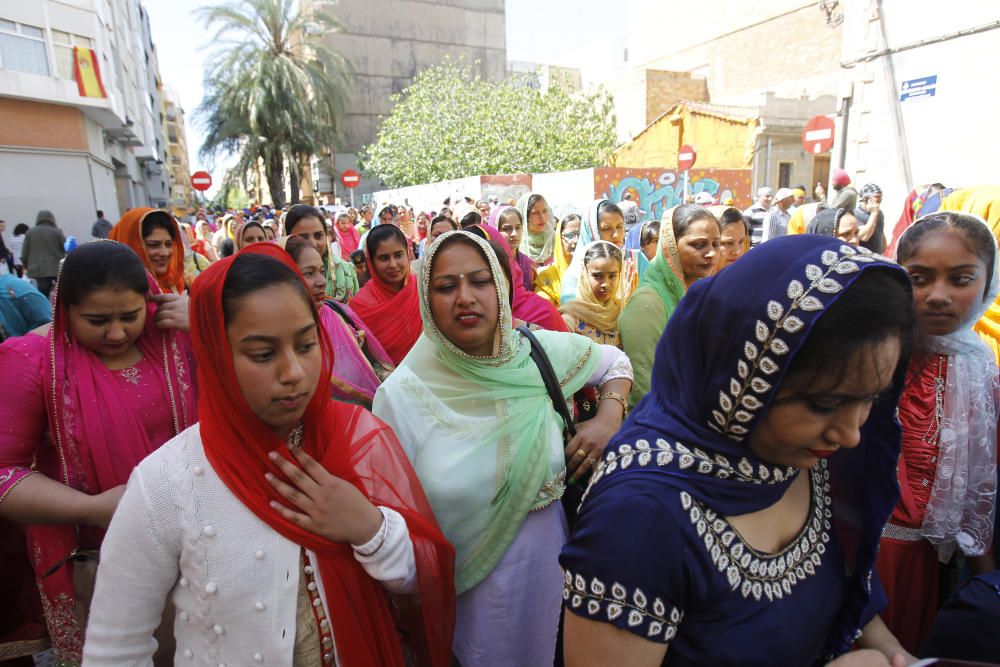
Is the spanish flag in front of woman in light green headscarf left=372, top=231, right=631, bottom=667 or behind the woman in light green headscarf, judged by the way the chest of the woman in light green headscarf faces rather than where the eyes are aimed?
behind

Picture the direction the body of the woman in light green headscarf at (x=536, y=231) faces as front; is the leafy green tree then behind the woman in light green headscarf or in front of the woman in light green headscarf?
behind

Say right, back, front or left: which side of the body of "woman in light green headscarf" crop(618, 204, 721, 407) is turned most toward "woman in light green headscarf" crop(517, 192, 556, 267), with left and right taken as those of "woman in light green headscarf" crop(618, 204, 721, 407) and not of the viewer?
back

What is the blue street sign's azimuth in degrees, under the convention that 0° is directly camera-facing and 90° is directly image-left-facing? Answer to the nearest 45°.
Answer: approximately 45°

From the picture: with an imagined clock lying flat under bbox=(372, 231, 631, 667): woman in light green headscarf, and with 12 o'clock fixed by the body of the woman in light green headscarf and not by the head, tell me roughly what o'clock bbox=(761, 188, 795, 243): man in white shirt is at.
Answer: The man in white shirt is roughly at 7 o'clock from the woman in light green headscarf.

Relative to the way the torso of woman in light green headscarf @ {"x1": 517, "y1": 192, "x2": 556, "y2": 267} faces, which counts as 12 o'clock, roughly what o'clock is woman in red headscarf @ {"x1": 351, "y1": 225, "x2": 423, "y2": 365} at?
The woman in red headscarf is roughly at 2 o'clock from the woman in light green headscarf.

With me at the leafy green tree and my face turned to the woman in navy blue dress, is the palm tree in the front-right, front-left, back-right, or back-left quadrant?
back-right

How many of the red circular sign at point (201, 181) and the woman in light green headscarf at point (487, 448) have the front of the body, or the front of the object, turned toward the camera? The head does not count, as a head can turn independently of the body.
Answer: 2

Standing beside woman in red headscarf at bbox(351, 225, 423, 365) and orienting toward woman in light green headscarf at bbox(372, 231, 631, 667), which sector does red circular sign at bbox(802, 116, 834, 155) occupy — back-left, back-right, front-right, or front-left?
back-left

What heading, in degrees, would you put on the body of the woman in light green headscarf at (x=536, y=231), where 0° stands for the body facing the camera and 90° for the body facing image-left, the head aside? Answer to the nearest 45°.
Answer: approximately 315°
